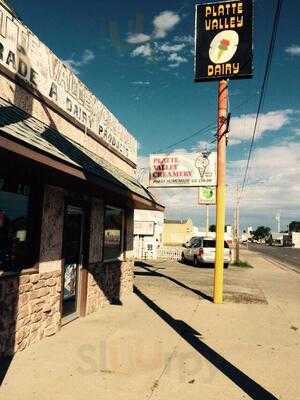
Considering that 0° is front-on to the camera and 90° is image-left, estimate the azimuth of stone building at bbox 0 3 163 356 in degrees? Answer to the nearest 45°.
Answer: approximately 315°

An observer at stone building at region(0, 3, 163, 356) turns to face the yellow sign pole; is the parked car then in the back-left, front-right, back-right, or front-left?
front-left

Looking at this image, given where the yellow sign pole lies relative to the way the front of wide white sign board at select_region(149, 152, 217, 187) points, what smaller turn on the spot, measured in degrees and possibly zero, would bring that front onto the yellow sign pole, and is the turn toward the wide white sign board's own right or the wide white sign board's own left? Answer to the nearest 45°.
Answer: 0° — it already faces it

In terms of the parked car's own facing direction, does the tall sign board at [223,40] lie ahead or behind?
behind

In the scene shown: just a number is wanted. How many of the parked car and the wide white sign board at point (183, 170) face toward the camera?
1

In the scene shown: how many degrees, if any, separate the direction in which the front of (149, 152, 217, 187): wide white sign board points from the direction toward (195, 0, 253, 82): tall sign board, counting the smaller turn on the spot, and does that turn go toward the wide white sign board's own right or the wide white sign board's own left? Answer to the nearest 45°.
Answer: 0° — it already faces it

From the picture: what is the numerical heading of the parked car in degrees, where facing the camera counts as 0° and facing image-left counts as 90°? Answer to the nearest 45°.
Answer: approximately 135°

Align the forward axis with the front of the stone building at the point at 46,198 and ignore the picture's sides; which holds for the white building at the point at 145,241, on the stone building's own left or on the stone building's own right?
on the stone building's own left

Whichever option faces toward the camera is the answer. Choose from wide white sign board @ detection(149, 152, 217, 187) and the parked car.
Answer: the wide white sign board

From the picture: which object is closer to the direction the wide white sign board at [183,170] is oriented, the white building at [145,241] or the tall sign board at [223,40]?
the tall sign board

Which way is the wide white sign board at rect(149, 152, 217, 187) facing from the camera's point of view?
toward the camera
